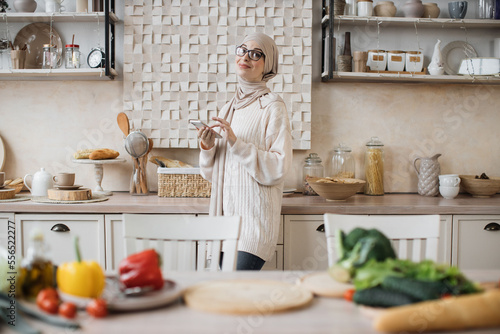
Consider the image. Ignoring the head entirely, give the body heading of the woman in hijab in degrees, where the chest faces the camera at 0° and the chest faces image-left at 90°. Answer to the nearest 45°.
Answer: approximately 45°

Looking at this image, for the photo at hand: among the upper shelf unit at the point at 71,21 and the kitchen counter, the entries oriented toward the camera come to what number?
2

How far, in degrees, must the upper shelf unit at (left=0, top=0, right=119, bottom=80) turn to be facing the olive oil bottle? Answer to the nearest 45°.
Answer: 0° — it already faces it

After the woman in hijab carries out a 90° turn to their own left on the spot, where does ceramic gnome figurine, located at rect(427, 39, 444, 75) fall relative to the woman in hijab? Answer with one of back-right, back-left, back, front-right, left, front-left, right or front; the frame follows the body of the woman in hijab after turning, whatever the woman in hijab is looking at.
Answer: left

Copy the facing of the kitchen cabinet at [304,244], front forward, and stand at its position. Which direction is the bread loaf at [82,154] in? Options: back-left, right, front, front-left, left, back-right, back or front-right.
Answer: right

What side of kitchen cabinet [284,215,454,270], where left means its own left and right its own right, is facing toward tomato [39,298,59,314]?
front

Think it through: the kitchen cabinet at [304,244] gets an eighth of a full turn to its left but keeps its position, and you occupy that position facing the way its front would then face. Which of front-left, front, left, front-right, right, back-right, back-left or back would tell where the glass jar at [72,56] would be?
back-right

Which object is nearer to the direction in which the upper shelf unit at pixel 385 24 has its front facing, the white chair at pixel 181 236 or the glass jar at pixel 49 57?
the white chair

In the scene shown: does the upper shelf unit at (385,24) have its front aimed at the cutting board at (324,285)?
yes

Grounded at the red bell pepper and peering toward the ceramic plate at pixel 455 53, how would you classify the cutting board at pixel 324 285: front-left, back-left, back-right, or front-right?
front-right

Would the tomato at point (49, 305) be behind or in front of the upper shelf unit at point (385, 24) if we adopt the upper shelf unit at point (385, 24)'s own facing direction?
in front

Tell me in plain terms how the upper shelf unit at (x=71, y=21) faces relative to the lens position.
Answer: facing the viewer

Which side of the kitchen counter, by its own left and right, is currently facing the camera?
front

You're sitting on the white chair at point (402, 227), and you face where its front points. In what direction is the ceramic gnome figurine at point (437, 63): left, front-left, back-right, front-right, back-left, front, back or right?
back

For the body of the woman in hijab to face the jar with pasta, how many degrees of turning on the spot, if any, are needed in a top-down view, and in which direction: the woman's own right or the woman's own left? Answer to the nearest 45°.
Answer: approximately 180°
